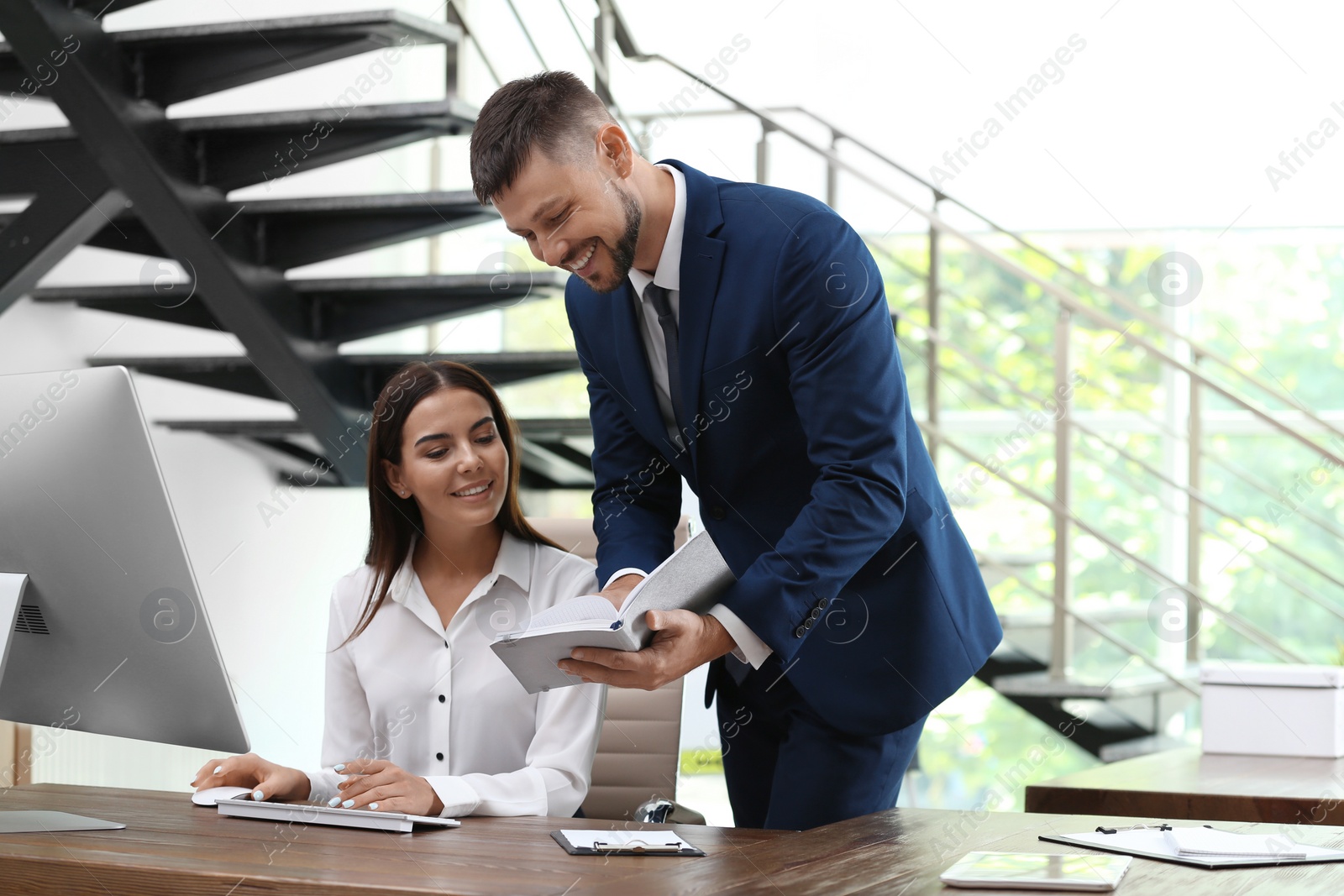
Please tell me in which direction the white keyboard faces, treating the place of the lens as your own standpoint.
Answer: facing away from the viewer

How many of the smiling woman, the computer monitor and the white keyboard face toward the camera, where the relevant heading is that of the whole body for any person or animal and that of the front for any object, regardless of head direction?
1

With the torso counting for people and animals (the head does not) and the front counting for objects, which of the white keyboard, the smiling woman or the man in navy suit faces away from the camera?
the white keyboard

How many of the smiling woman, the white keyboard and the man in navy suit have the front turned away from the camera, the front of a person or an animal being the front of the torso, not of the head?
1

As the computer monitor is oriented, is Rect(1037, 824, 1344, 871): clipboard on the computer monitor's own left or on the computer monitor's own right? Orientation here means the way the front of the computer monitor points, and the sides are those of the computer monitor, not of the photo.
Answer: on the computer monitor's own right

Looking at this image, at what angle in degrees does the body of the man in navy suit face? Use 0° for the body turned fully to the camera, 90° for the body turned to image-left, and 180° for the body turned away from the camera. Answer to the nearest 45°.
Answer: approximately 45°

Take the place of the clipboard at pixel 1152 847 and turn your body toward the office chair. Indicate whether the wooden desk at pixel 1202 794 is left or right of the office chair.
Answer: right

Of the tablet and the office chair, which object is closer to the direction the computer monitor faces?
the office chair

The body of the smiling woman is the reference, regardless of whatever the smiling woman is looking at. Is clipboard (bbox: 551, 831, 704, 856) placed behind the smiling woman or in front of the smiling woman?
in front

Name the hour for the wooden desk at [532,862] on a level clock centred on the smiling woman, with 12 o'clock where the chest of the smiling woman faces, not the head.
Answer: The wooden desk is roughly at 12 o'clock from the smiling woman.

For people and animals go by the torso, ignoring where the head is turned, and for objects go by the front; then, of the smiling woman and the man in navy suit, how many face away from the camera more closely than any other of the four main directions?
0

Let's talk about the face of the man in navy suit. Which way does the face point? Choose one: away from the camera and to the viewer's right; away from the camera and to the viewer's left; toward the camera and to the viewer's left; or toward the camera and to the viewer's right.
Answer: toward the camera and to the viewer's left

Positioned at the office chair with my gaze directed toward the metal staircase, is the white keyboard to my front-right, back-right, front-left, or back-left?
back-left

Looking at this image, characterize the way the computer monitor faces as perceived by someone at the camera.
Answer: facing away from the viewer and to the right of the viewer
